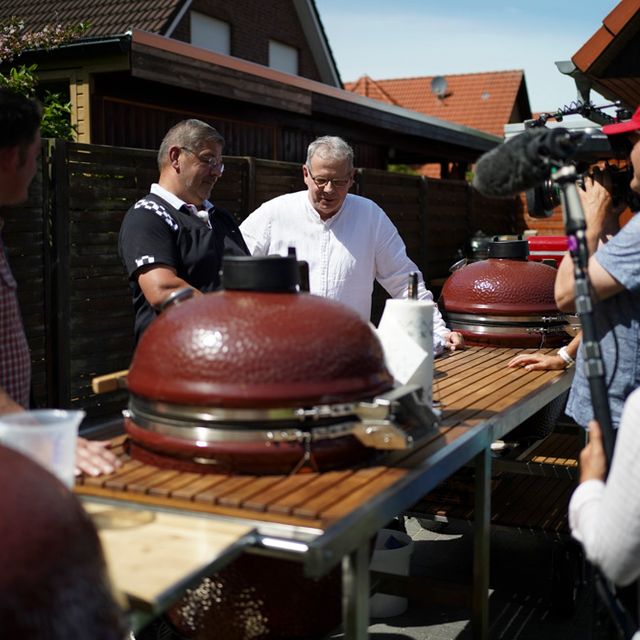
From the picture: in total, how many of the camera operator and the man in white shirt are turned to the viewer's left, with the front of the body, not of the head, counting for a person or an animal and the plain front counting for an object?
1

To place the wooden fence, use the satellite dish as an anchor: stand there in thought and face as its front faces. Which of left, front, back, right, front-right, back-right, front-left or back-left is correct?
front-left

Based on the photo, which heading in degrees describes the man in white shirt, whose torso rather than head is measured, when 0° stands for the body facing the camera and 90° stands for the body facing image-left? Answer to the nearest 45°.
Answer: approximately 0°

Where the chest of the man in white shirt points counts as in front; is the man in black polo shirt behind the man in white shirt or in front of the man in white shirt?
in front

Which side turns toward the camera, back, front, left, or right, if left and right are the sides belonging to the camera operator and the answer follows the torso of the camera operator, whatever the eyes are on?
left
